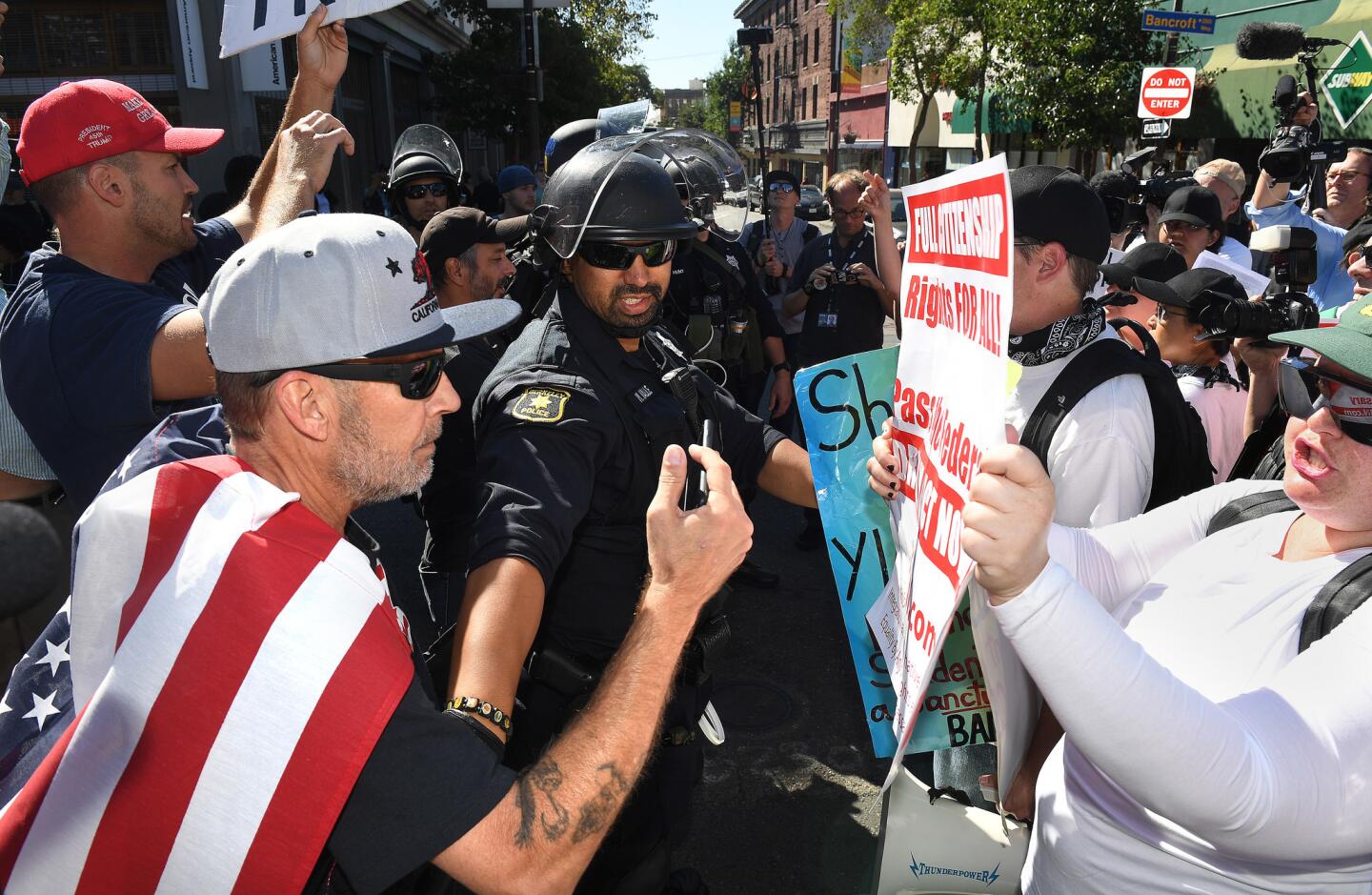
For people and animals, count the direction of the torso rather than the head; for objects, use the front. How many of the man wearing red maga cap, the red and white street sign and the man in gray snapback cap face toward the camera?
1

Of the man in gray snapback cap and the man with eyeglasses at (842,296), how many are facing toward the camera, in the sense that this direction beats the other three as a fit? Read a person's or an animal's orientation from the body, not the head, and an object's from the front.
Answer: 1

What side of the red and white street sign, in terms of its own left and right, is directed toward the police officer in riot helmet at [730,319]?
front

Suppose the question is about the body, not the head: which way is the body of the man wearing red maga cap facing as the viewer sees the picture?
to the viewer's right

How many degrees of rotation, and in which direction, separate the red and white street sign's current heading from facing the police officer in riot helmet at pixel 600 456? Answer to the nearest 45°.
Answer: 0° — it already faces them

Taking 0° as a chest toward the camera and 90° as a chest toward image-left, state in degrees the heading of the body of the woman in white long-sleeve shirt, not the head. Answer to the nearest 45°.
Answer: approximately 45°

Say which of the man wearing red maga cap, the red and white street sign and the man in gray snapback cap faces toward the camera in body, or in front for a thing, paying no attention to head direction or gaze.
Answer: the red and white street sign

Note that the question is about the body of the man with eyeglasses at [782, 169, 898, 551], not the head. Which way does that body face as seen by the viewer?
toward the camera

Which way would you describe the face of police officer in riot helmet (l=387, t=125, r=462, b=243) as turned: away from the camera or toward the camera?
toward the camera

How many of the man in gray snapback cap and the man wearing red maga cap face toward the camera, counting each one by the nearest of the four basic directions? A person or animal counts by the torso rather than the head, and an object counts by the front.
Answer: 0

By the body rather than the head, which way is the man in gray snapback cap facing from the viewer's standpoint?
to the viewer's right

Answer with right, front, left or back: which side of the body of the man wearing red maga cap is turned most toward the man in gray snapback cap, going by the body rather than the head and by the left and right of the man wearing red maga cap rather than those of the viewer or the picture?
right

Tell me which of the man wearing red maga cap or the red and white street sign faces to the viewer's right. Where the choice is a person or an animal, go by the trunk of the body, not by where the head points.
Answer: the man wearing red maga cap

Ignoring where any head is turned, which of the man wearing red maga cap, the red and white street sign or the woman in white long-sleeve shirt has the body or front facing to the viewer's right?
the man wearing red maga cap

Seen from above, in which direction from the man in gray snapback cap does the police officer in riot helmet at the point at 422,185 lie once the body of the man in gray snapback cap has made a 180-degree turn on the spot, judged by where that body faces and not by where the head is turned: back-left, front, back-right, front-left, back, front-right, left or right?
right

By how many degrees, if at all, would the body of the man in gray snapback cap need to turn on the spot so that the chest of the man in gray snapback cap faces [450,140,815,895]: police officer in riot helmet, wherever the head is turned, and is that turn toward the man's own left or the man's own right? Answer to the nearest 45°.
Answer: approximately 45° to the man's own left

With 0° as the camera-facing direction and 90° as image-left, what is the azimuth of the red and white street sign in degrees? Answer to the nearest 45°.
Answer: approximately 0°

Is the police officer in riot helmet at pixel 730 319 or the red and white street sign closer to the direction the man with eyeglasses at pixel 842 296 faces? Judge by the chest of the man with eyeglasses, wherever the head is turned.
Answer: the police officer in riot helmet
